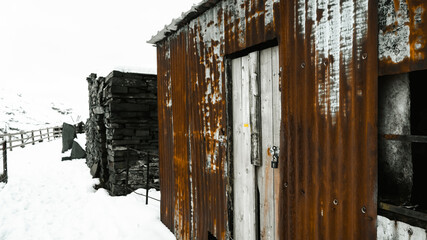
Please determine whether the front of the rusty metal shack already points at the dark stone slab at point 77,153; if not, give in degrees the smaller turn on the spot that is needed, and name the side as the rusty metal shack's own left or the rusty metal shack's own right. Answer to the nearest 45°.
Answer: approximately 90° to the rusty metal shack's own right

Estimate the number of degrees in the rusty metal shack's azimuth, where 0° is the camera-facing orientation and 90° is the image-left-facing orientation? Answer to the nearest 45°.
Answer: approximately 45°

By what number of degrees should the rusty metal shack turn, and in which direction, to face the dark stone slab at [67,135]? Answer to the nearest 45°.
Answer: approximately 90° to its right

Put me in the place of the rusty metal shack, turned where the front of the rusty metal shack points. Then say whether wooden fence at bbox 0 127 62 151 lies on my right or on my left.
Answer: on my right

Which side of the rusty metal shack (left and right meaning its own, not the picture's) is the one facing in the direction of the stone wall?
right
